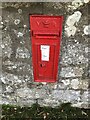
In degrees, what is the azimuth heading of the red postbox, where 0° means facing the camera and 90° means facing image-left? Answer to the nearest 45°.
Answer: approximately 0°
